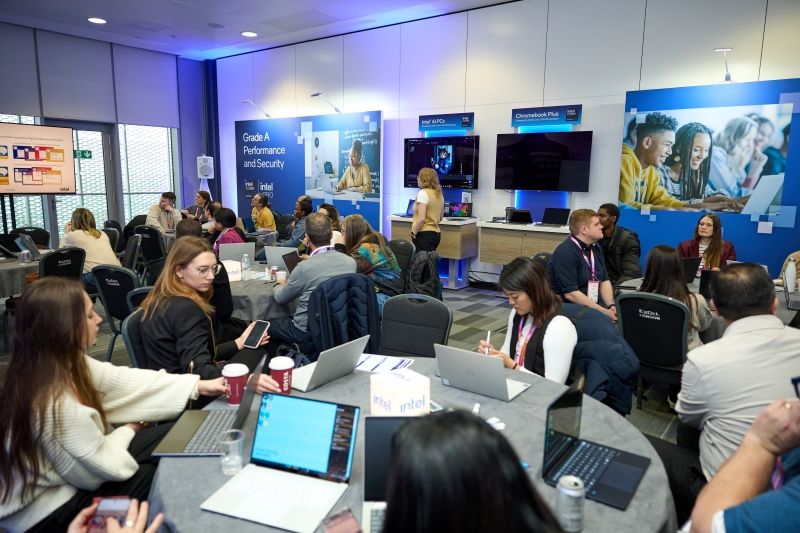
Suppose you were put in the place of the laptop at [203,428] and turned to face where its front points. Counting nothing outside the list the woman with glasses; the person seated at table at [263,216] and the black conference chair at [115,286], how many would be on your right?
3

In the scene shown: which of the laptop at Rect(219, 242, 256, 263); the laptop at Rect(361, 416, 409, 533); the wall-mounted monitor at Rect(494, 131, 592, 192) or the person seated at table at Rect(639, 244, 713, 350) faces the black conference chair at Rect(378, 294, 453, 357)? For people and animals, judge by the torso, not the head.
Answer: the wall-mounted monitor

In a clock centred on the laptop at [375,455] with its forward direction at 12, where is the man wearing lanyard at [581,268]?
The man wearing lanyard is roughly at 7 o'clock from the laptop.

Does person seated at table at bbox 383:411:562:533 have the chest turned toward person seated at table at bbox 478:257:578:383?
yes

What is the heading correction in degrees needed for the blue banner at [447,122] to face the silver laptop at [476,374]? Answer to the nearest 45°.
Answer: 0° — it already faces it

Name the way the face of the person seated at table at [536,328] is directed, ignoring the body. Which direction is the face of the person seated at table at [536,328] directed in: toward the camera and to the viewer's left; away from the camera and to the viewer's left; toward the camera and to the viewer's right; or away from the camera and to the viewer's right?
toward the camera and to the viewer's left

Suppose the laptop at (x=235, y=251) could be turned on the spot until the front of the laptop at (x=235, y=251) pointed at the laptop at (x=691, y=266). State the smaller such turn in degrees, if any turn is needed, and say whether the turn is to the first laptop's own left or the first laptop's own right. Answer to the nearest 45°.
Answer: approximately 135° to the first laptop's own right

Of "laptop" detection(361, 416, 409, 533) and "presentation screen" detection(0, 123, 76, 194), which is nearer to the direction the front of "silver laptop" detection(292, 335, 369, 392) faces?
the presentation screen

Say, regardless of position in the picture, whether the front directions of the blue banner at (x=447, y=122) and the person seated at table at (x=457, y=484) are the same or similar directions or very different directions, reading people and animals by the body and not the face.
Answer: very different directions

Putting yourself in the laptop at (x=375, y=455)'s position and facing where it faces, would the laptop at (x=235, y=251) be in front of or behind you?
behind

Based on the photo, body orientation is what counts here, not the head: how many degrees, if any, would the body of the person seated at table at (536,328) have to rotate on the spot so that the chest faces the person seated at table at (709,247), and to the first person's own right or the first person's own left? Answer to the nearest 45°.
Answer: approximately 180°

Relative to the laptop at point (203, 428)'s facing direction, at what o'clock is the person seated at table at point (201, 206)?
The person seated at table is roughly at 3 o'clock from the laptop.

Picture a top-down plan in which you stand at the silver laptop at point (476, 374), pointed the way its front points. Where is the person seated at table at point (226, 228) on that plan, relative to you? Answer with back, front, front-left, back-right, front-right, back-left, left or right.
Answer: left

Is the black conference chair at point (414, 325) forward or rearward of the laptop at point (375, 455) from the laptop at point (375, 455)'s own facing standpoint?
rearward
